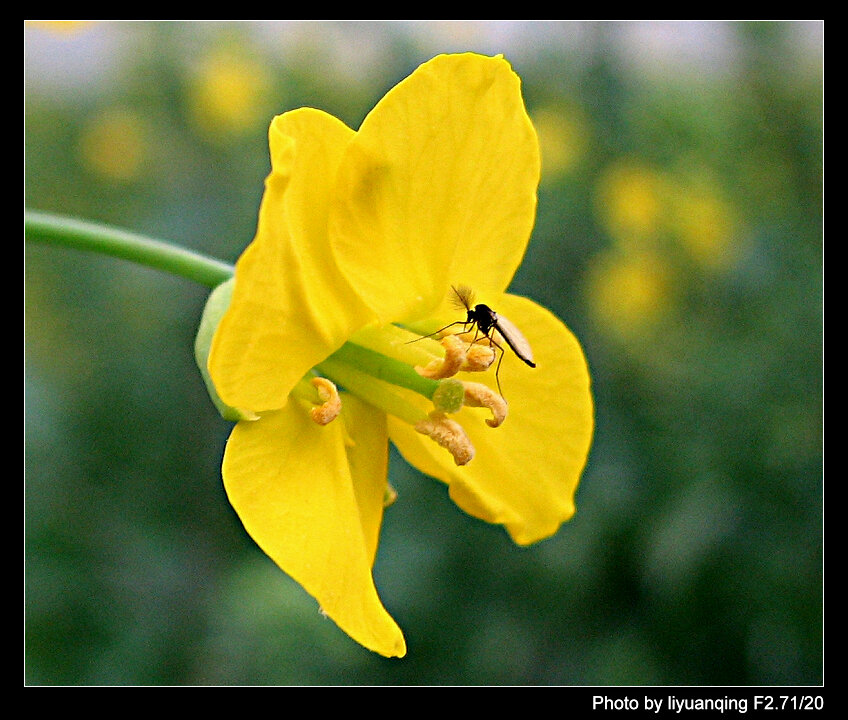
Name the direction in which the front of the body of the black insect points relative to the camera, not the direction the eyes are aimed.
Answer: to the viewer's left
